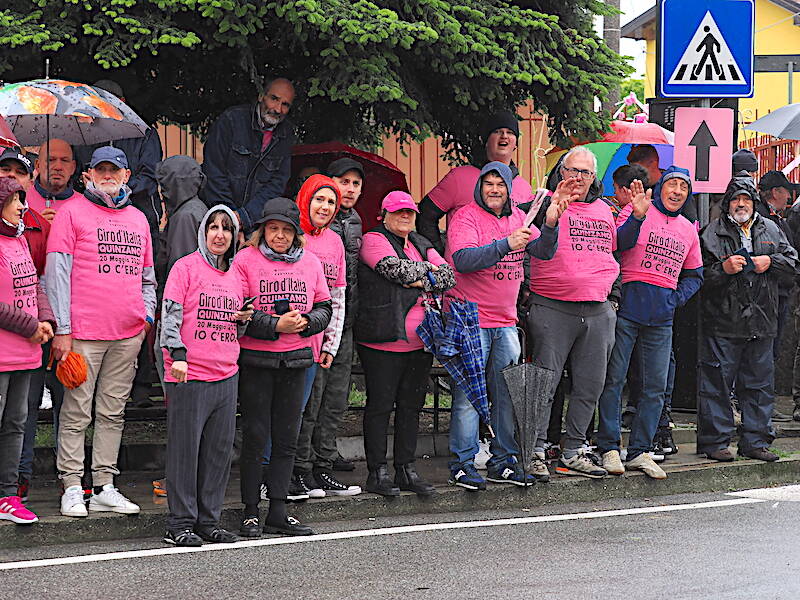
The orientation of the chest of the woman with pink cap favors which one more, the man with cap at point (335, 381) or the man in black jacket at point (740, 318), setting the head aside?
the man in black jacket

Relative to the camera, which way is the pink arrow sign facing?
toward the camera

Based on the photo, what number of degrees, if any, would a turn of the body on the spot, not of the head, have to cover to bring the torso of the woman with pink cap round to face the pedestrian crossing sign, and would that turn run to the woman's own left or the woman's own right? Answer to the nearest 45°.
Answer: approximately 90° to the woman's own left

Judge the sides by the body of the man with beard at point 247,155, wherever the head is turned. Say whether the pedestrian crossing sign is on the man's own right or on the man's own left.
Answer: on the man's own left

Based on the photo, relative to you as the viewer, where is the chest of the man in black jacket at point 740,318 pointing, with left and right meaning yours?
facing the viewer

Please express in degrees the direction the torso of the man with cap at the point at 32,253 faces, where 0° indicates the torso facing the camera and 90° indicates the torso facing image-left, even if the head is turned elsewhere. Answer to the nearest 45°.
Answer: approximately 315°

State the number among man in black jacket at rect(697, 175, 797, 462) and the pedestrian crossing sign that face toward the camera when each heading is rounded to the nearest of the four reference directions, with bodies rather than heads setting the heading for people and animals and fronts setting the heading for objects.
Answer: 2

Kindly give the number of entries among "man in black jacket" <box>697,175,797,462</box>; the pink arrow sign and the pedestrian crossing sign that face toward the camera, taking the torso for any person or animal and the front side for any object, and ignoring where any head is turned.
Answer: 3

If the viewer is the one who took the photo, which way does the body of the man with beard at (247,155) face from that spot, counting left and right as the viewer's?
facing the viewer and to the right of the viewer
